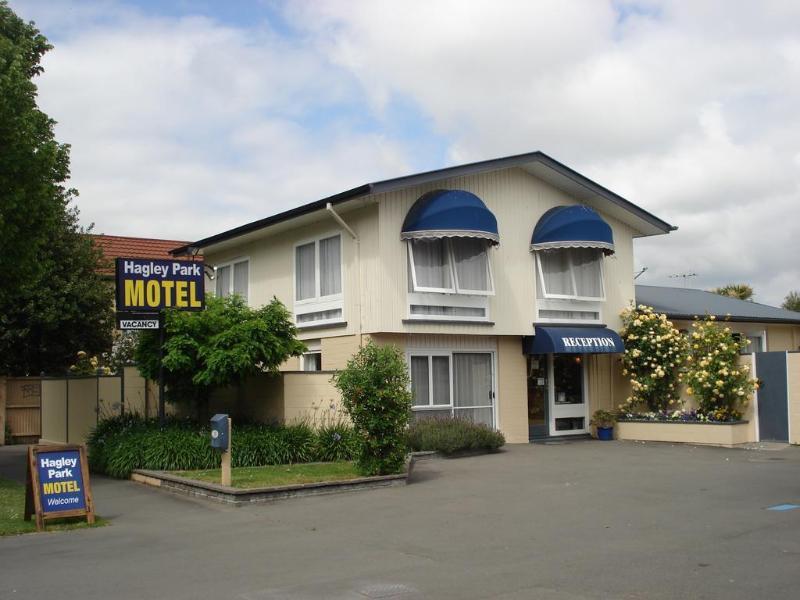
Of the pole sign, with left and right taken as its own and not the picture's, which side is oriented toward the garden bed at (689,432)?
left

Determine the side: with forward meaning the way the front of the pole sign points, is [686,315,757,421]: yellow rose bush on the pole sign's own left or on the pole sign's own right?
on the pole sign's own left

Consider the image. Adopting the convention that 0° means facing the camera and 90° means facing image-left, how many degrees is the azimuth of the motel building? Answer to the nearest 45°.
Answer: approximately 315°

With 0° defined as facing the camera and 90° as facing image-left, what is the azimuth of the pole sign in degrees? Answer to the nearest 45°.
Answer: approximately 0°
